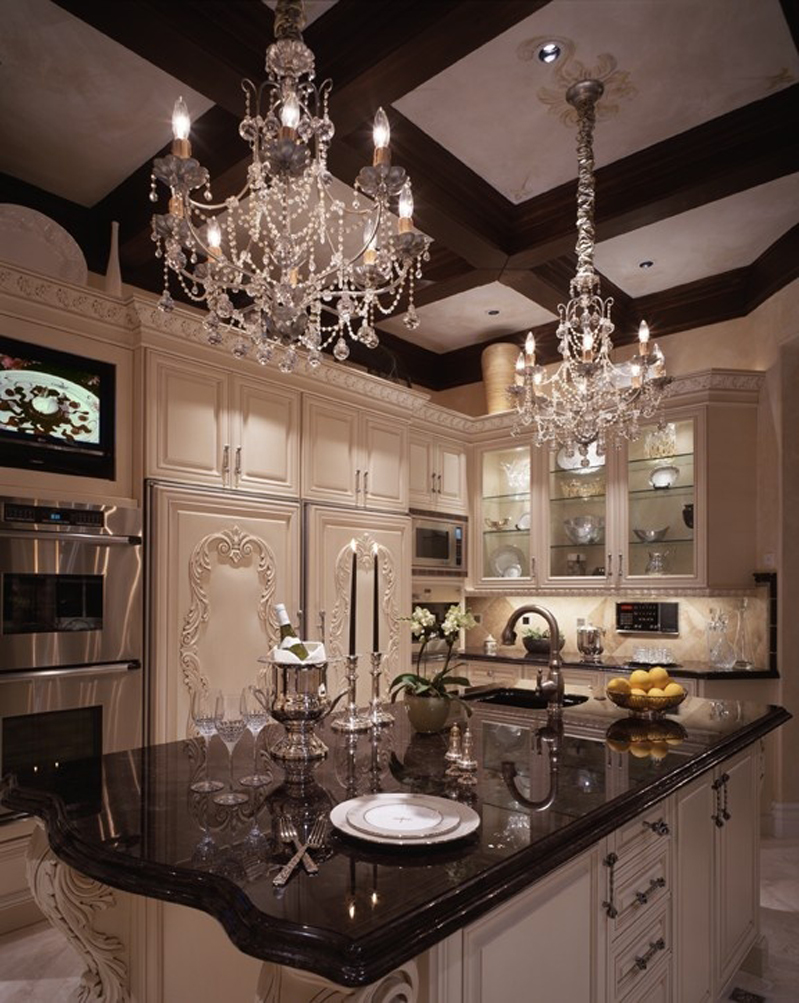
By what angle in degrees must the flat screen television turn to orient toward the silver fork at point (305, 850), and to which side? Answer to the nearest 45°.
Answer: approximately 45° to its right

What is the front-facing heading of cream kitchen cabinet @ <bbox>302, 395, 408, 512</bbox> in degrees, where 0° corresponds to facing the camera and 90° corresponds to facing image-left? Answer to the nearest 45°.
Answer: approximately 315°

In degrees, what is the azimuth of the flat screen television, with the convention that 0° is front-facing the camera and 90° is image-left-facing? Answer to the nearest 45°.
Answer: approximately 315°

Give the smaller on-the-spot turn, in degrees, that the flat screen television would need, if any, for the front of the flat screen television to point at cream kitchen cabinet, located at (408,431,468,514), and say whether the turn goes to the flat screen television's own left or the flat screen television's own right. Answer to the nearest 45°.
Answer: approximately 90° to the flat screen television's own left

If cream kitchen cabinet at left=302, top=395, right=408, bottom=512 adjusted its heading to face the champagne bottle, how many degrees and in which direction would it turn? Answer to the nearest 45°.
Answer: approximately 45° to its right
